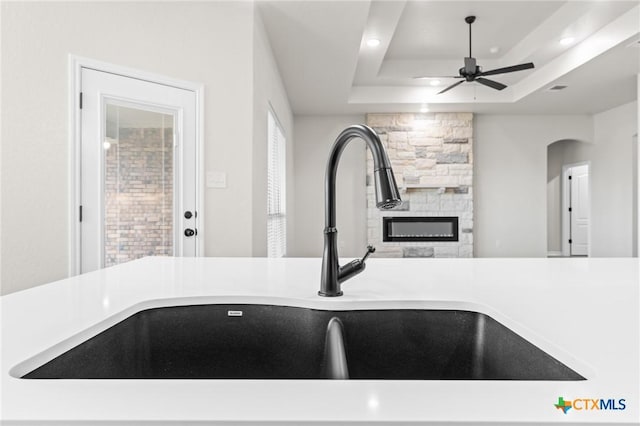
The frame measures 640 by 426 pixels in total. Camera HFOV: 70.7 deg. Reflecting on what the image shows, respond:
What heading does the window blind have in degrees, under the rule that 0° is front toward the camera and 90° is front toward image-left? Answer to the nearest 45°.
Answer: approximately 270°

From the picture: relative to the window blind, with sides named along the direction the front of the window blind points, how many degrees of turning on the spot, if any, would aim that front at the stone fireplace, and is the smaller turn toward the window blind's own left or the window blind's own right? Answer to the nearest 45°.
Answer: approximately 45° to the window blind's own left

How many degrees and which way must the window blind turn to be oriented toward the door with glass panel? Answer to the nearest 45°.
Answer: approximately 135° to its right

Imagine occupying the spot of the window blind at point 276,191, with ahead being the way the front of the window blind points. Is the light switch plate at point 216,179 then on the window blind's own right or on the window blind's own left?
on the window blind's own right

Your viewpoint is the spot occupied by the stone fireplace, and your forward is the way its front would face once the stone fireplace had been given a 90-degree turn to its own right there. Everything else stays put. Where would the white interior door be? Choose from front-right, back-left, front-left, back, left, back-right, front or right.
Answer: back-right

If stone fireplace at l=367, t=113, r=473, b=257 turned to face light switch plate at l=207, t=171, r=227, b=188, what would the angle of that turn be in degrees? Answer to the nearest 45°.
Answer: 0° — it already faces it

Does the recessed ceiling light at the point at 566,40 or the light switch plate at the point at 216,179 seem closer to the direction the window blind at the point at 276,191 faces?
the recessed ceiling light

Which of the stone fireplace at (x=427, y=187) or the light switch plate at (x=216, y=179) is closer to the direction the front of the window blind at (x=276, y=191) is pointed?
the stone fireplace

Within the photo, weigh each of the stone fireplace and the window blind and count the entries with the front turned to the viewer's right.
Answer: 1

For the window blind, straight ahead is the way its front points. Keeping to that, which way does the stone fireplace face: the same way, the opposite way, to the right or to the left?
to the right

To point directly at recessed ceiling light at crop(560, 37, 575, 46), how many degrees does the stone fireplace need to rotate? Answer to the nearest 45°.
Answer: approximately 45° to its left

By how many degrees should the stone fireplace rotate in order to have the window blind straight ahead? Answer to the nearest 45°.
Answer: approximately 45° to its right
